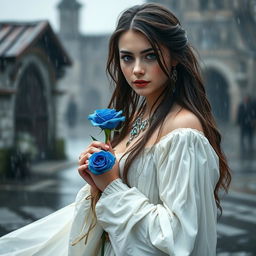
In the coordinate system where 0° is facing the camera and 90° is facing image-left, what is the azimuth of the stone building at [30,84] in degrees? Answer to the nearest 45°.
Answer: approximately 315°

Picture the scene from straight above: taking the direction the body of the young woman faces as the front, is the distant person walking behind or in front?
behind

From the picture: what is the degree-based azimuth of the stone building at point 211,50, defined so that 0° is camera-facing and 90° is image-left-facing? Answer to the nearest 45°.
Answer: approximately 0°

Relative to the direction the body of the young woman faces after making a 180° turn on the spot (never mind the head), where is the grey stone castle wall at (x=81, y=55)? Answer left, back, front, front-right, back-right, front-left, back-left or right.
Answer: front-left

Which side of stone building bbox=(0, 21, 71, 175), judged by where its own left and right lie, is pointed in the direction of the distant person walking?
left

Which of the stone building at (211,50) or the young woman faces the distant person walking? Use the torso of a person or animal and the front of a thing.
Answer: the stone building

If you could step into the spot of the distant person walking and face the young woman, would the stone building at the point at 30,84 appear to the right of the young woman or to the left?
right

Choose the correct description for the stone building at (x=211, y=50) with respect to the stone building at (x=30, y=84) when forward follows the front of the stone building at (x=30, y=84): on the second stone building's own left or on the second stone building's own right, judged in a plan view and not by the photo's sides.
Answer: on the second stone building's own left

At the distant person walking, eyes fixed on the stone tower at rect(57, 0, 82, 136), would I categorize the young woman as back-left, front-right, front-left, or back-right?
back-left
